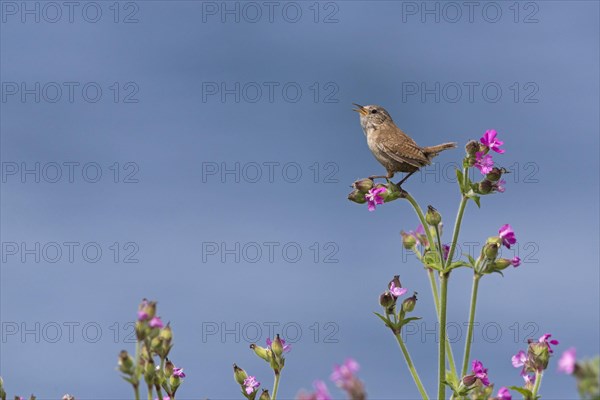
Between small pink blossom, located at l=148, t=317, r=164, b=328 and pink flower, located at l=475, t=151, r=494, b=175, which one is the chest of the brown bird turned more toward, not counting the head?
the small pink blossom

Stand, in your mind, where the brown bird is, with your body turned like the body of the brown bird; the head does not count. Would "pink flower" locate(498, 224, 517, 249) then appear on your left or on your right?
on your left

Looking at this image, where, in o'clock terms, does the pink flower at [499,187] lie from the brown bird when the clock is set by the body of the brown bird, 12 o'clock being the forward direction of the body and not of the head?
The pink flower is roughly at 6 o'clock from the brown bird.

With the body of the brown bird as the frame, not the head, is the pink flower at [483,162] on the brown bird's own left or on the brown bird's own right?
on the brown bird's own left

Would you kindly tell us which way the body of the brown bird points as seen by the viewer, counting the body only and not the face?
to the viewer's left
